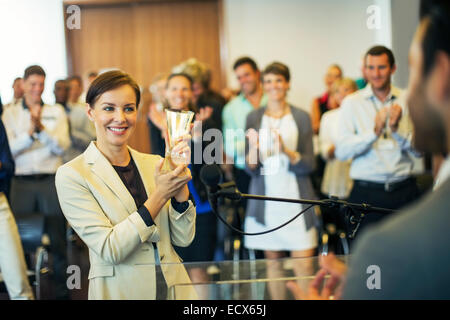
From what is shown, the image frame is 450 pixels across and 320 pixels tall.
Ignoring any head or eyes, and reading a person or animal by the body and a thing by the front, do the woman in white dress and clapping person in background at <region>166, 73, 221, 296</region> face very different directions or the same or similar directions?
same or similar directions

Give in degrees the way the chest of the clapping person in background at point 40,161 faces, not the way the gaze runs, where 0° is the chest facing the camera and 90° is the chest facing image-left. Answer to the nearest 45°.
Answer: approximately 0°

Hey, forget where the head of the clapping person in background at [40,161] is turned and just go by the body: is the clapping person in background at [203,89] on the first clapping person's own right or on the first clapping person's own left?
on the first clapping person's own left

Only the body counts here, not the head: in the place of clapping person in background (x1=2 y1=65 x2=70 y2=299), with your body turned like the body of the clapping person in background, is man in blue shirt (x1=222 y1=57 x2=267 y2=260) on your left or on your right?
on your left

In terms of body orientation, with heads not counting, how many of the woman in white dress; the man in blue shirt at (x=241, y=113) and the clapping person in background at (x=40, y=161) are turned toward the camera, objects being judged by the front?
3

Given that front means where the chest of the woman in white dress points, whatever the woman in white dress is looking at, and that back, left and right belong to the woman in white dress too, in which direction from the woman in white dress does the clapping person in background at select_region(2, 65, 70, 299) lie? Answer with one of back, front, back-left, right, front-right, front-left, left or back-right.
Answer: right

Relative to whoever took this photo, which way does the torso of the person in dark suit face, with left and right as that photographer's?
facing away from the viewer and to the left of the viewer

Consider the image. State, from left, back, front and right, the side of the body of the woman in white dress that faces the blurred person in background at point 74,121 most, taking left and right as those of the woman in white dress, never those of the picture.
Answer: right

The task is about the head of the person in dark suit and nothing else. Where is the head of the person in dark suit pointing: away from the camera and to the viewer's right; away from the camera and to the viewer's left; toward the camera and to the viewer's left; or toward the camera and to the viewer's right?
away from the camera and to the viewer's left

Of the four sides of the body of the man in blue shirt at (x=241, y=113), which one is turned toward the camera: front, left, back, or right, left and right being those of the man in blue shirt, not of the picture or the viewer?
front

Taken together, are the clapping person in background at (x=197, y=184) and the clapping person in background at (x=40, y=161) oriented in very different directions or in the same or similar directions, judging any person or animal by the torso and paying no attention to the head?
same or similar directions

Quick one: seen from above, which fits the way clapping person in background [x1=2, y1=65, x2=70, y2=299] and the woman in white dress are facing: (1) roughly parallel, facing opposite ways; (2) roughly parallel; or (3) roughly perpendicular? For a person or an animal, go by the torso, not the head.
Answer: roughly parallel

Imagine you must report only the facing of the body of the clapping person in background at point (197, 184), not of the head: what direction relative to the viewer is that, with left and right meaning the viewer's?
facing the viewer

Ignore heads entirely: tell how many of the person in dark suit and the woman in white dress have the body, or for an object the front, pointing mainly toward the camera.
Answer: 1

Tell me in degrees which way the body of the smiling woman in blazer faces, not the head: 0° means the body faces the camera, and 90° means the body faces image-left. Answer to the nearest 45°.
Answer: approximately 315°
